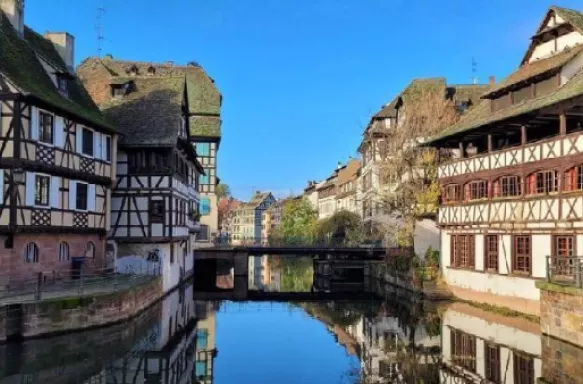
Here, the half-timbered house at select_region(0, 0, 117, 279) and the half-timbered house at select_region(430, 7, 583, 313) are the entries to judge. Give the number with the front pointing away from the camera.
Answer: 0

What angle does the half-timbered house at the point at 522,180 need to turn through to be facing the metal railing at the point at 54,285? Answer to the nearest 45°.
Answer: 0° — it already faces it

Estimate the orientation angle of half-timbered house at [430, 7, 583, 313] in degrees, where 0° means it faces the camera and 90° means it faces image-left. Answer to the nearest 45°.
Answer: approximately 45°

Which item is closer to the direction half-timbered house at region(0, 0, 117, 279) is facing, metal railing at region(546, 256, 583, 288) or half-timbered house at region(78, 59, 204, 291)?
the metal railing

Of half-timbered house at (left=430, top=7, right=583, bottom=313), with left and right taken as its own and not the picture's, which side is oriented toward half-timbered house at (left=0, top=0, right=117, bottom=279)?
front

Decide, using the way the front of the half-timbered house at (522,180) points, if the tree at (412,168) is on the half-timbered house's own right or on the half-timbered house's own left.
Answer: on the half-timbered house's own right

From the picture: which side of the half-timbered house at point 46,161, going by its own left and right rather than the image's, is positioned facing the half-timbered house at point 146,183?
left

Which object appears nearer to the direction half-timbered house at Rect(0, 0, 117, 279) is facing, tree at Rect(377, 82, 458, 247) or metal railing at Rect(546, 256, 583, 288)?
the metal railing

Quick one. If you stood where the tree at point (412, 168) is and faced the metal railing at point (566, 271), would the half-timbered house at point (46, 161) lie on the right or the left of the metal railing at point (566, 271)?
right
